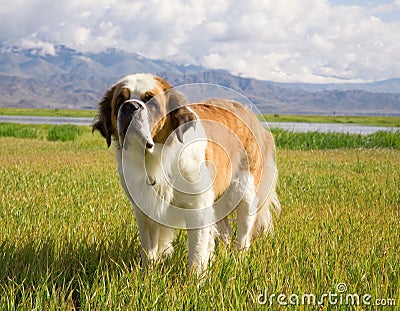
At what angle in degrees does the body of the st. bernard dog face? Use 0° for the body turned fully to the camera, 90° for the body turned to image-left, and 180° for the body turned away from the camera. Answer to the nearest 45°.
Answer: approximately 45°
